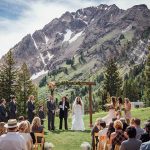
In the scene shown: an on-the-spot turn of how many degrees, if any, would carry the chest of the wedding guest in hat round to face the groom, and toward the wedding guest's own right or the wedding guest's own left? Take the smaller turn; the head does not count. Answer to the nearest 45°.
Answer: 0° — they already face them

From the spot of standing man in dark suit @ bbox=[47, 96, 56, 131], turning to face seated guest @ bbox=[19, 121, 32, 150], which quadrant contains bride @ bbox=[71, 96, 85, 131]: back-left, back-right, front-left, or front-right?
back-left

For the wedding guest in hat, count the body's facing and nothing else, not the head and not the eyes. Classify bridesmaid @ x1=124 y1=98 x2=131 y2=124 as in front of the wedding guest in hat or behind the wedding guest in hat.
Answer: in front

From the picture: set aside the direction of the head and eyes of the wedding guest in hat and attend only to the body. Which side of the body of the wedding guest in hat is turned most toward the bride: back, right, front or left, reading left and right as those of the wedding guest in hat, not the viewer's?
front

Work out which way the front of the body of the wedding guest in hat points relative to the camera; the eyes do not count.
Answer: away from the camera

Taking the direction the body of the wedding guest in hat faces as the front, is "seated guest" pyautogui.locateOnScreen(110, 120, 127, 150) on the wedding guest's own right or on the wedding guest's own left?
on the wedding guest's own right
